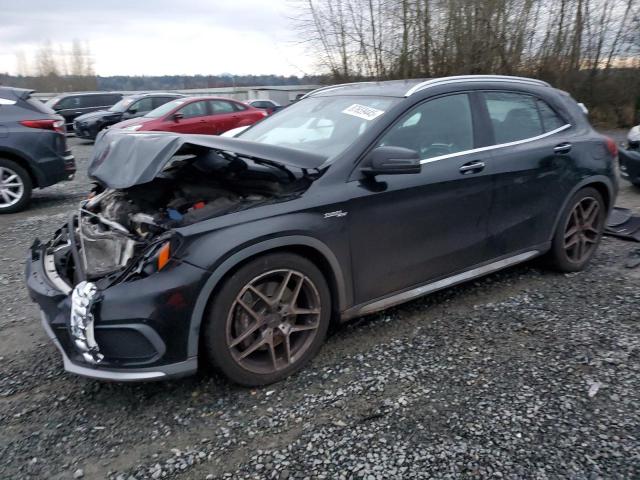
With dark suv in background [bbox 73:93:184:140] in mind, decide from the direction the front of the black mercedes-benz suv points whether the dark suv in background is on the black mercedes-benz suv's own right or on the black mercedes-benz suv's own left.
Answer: on the black mercedes-benz suv's own right

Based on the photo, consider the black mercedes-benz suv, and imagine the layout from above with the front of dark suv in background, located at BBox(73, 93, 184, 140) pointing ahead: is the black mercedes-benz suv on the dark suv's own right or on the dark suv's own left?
on the dark suv's own left

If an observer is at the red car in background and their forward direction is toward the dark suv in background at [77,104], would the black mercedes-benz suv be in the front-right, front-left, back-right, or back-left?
back-left

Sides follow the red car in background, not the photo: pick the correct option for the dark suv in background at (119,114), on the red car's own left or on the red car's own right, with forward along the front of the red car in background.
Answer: on the red car's own right

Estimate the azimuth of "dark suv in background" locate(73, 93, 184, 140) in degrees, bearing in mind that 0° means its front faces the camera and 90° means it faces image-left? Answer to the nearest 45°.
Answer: approximately 45°

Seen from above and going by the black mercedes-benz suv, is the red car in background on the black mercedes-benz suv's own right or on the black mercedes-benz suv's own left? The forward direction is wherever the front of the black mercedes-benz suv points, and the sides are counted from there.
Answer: on the black mercedes-benz suv's own right
